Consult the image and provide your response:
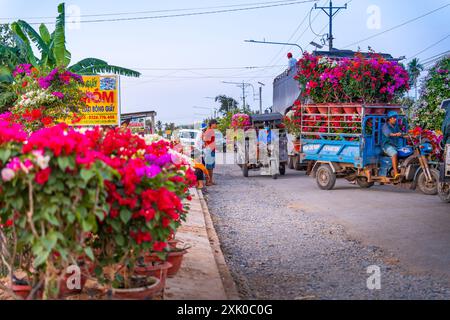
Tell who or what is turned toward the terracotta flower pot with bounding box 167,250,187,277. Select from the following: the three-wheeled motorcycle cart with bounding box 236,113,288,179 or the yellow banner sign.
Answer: the yellow banner sign

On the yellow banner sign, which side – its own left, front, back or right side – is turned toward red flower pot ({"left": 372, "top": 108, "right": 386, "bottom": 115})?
left

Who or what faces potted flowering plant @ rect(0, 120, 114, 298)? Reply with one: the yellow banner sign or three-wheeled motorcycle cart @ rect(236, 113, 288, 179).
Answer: the yellow banner sign

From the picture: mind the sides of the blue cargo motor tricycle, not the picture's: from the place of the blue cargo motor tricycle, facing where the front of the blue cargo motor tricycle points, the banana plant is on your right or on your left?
on your right

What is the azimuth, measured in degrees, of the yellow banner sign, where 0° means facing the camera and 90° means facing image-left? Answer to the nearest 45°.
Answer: approximately 0°

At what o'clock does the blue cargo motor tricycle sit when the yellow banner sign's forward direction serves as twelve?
The blue cargo motor tricycle is roughly at 9 o'clock from the yellow banner sign.

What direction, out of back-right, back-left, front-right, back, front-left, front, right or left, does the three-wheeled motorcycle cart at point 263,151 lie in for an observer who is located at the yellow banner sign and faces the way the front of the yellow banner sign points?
back-left
